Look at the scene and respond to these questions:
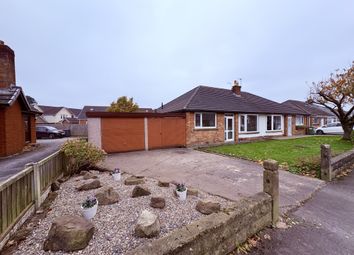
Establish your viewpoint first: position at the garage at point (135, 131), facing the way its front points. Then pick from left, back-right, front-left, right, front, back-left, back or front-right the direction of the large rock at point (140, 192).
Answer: front

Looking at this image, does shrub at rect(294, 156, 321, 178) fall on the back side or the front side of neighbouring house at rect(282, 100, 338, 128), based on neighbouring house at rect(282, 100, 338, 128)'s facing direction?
on the front side

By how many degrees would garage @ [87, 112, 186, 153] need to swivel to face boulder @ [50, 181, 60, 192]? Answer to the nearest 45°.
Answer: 0° — it already faces it

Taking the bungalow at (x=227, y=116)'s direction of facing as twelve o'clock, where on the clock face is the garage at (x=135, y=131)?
The garage is roughly at 3 o'clock from the bungalow.

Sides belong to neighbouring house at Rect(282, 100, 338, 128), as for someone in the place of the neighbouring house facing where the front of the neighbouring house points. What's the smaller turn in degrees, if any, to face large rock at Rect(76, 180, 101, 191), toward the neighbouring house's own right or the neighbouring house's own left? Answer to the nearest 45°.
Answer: approximately 45° to the neighbouring house's own right

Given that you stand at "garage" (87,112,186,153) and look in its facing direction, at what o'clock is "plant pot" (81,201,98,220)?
The plant pot is roughly at 12 o'clock from the garage.

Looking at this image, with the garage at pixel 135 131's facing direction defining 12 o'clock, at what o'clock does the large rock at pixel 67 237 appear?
The large rock is roughly at 12 o'clock from the garage.

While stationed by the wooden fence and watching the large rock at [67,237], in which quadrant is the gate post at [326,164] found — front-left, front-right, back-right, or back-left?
front-left

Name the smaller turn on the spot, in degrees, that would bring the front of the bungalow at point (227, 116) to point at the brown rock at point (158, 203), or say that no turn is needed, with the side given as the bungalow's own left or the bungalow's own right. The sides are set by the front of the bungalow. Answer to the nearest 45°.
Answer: approximately 45° to the bungalow's own right

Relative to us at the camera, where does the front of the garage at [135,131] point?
facing the viewer

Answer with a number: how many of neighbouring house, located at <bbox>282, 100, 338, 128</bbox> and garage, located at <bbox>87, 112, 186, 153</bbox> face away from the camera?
0

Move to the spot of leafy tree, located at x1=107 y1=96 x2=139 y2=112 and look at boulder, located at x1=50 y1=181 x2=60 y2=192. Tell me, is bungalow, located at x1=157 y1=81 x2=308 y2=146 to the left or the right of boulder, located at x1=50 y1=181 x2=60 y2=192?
left
